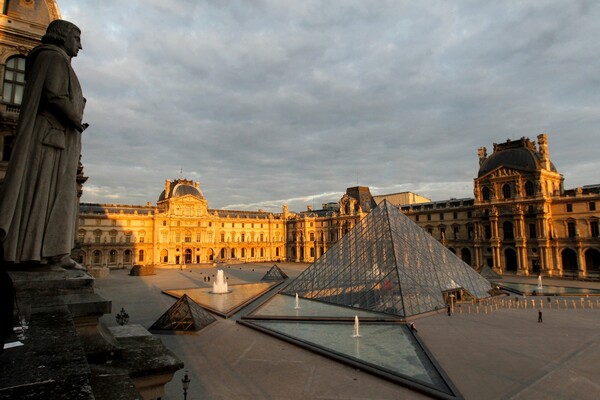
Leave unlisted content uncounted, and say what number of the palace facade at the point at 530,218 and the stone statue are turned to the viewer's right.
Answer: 1

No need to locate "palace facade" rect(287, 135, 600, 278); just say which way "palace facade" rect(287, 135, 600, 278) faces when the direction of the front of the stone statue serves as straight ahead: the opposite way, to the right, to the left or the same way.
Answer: the opposite way

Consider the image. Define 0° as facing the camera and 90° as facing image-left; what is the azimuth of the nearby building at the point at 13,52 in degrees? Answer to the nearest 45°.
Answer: approximately 315°

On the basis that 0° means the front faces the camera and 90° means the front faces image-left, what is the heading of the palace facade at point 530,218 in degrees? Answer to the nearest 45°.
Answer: approximately 45°

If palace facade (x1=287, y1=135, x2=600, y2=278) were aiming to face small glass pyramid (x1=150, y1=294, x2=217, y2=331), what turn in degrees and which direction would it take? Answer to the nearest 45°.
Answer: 0° — it already faces it

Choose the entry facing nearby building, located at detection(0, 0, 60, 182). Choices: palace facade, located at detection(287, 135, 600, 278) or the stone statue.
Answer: the palace facade

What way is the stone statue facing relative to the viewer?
to the viewer's right

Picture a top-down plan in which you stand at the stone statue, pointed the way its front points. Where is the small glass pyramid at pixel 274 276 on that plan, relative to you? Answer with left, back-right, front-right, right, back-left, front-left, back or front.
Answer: front-left
